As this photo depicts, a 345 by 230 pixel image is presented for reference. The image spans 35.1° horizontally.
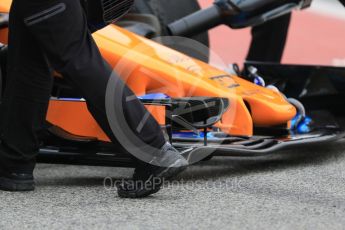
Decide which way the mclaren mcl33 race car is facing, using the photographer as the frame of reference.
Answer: facing the viewer and to the right of the viewer
